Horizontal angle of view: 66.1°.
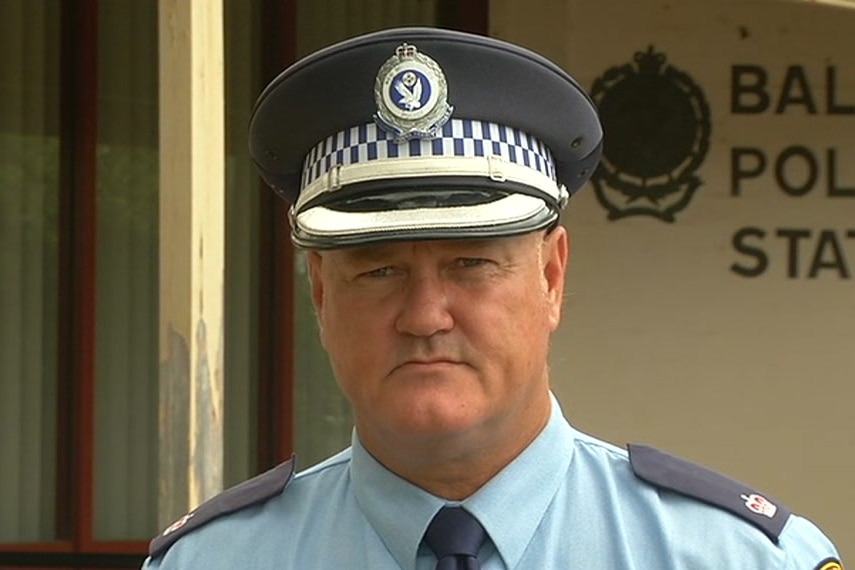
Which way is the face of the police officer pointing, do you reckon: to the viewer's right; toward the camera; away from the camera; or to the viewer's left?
toward the camera

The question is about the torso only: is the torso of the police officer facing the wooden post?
no

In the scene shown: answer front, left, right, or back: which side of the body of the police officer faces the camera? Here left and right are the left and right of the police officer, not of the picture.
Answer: front
